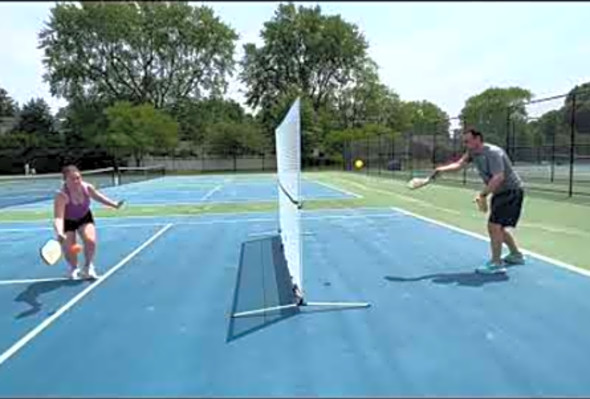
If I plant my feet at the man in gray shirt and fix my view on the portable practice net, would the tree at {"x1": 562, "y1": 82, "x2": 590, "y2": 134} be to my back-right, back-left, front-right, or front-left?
back-right

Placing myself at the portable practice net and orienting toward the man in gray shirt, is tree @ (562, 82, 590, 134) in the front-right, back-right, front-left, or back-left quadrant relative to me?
front-left

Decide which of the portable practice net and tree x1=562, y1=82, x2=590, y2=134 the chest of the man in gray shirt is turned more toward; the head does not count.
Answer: the portable practice net

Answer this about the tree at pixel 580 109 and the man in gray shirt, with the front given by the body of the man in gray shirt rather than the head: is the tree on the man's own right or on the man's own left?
on the man's own right

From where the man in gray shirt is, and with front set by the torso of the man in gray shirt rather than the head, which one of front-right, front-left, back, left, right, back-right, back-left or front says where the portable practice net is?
front-left

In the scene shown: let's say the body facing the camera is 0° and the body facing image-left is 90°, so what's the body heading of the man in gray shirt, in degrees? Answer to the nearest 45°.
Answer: approximately 90°
